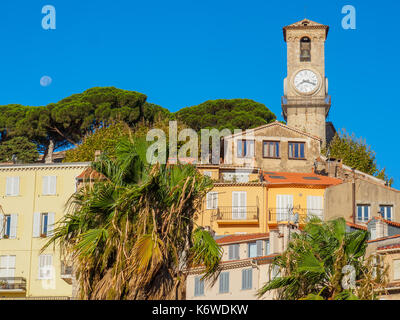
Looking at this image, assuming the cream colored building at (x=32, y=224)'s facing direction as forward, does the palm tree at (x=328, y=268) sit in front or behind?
in front

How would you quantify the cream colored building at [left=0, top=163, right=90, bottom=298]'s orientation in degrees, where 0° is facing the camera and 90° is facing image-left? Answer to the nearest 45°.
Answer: approximately 0°

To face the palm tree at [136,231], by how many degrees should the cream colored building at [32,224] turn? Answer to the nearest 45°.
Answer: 0° — it already faces it
